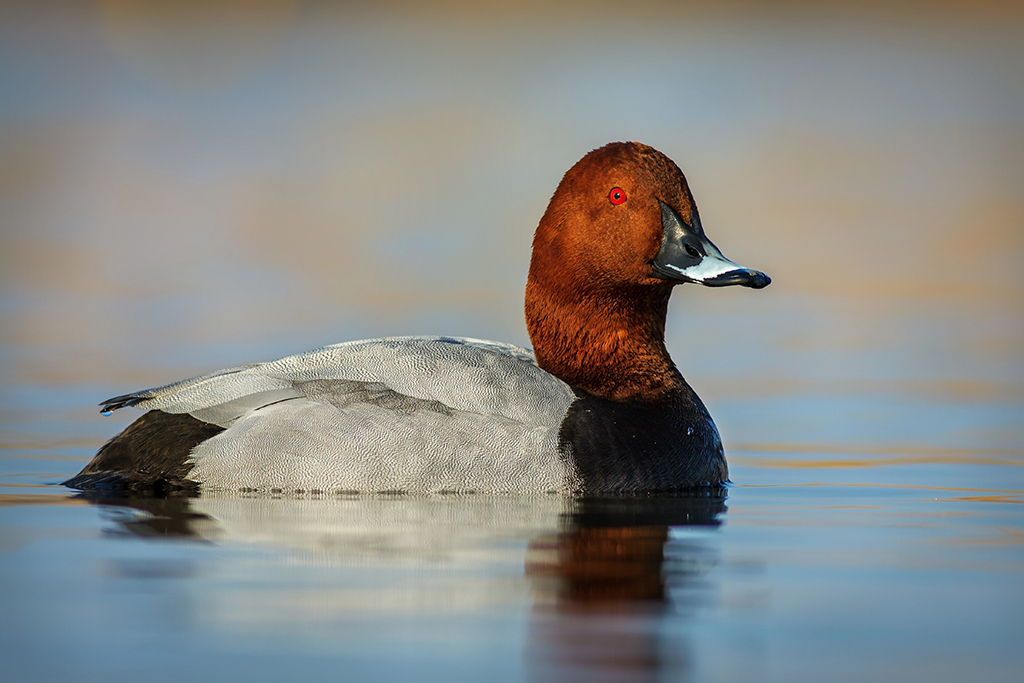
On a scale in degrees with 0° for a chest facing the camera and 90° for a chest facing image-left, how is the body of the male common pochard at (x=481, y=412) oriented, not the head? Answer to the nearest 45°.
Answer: approximately 270°
